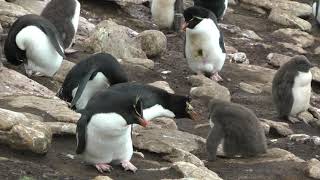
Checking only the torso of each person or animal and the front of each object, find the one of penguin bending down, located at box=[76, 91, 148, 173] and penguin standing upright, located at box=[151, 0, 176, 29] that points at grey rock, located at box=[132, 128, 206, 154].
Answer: the penguin standing upright

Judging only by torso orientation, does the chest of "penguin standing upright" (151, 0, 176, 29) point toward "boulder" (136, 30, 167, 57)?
yes

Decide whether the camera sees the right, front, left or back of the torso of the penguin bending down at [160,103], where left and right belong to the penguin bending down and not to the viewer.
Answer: right
